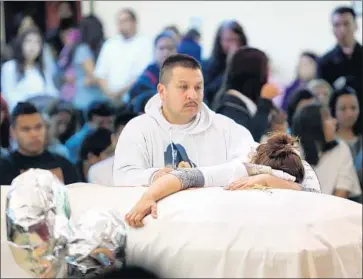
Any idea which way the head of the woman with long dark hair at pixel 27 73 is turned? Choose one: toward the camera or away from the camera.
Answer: toward the camera

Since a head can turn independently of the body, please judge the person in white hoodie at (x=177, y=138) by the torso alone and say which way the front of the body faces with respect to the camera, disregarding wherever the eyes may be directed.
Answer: toward the camera

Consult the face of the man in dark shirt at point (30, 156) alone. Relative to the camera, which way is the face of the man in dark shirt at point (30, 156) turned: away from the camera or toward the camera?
toward the camera

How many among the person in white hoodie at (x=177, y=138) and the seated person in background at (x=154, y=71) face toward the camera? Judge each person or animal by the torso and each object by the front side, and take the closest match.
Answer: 2

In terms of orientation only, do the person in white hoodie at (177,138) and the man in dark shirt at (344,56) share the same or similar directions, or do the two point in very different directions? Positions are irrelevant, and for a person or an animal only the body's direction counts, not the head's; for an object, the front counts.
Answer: same or similar directions

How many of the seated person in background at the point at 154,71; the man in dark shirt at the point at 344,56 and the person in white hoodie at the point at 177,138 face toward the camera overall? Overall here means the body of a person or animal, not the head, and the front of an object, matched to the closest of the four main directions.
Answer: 3

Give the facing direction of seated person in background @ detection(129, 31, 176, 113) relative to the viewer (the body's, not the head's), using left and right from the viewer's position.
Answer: facing the viewer

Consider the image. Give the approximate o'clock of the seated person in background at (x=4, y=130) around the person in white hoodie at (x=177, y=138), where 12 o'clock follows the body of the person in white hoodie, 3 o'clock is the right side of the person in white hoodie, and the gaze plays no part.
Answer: The seated person in background is roughly at 4 o'clock from the person in white hoodie.

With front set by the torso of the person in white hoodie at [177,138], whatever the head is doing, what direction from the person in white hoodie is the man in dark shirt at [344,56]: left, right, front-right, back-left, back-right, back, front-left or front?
back-left

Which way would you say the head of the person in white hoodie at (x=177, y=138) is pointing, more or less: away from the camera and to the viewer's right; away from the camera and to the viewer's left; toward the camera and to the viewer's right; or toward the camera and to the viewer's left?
toward the camera and to the viewer's right
